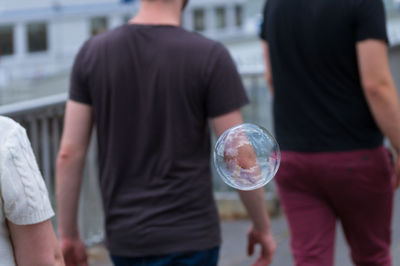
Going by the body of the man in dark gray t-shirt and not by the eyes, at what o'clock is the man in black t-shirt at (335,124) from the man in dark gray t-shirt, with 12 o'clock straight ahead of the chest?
The man in black t-shirt is roughly at 2 o'clock from the man in dark gray t-shirt.

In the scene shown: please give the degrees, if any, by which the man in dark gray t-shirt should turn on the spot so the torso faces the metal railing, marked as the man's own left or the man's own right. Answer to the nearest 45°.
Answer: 0° — they already face it

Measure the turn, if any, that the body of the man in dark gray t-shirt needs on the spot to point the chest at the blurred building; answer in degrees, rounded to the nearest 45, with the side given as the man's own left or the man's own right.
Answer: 0° — they already face it

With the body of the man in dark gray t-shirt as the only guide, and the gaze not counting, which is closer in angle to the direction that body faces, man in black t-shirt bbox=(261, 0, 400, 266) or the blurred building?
the blurred building

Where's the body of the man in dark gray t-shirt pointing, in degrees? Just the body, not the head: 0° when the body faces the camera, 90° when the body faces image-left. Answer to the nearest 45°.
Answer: approximately 180°
